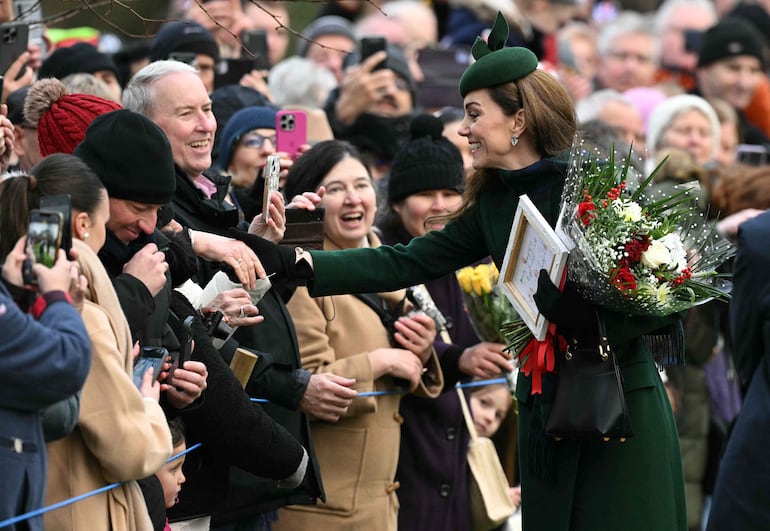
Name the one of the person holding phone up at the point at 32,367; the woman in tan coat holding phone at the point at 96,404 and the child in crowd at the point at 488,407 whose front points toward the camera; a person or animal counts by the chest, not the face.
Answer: the child in crowd

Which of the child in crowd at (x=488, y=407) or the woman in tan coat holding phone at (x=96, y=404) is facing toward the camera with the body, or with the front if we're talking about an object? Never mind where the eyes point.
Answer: the child in crowd

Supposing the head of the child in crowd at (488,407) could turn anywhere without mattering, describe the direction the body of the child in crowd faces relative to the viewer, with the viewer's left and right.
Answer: facing the viewer

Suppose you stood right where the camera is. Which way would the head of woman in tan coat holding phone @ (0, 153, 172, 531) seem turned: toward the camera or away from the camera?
away from the camera

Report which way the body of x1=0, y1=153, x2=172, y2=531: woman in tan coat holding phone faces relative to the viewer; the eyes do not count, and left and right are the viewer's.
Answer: facing away from the viewer and to the right of the viewer

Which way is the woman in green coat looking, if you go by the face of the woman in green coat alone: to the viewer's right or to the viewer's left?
to the viewer's left

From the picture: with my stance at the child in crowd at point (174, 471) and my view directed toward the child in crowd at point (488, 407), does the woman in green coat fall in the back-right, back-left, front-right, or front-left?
front-right

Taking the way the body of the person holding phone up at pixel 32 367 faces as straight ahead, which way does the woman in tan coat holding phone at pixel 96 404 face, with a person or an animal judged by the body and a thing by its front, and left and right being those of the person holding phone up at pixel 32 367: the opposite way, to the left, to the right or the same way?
the same way

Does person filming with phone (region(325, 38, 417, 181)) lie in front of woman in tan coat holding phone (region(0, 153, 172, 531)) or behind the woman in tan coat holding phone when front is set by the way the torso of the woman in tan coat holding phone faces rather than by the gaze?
in front

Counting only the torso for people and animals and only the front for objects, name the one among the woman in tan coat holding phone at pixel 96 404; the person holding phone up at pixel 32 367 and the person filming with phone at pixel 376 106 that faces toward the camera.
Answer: the person filming with phone

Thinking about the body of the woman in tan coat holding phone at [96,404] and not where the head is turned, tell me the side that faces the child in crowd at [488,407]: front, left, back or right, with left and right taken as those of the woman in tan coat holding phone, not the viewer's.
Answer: front

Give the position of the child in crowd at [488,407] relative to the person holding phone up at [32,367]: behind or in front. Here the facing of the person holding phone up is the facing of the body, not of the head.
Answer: in front
